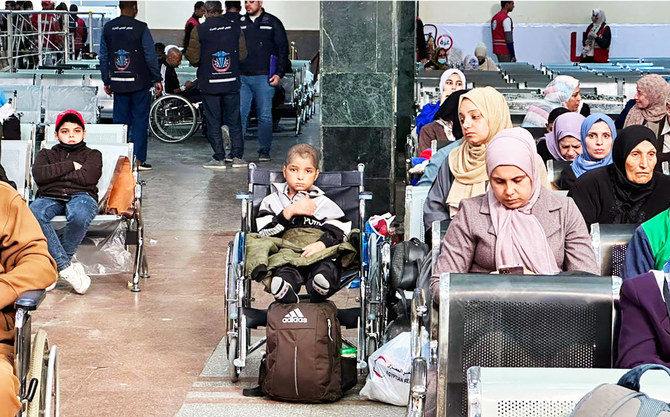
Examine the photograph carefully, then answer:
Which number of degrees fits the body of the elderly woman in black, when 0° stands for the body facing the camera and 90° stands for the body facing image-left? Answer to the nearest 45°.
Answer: approximately 315°

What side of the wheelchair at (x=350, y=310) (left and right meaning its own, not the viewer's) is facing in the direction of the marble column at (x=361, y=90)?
back

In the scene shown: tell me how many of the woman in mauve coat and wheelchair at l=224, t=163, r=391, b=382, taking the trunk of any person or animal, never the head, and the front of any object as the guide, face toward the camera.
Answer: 2

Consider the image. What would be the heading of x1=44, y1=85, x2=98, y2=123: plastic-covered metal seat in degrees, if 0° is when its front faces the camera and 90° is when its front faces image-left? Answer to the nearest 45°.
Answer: approximately 0°

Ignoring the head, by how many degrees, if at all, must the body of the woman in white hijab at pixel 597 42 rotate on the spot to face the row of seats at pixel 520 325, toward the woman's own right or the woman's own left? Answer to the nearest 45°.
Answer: approximately 45° to the woman's own left

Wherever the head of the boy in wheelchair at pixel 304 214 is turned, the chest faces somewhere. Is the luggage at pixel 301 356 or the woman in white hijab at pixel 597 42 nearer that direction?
the luggage

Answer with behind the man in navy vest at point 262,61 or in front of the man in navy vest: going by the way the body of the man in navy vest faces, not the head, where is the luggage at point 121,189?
in front
